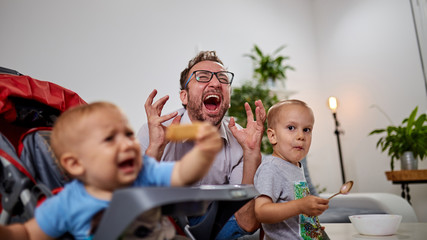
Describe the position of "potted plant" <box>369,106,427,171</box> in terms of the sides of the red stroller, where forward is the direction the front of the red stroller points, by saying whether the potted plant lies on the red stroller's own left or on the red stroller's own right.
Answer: on the red stroller's own left

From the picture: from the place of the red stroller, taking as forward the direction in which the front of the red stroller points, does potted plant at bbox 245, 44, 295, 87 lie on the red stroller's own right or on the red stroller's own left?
on the red stroller's own left

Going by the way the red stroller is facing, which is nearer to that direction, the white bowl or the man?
the white bowl

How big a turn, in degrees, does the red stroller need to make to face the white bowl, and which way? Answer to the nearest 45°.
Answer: approximately 45° to its left

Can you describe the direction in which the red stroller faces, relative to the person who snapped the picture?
facing the viewer and to the right of the viewer

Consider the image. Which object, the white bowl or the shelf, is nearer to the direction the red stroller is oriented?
the white bowl

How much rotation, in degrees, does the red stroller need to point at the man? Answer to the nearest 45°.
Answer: approximately 90° to its left

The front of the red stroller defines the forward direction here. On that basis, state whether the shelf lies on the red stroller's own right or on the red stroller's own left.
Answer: on the red stroller's own left

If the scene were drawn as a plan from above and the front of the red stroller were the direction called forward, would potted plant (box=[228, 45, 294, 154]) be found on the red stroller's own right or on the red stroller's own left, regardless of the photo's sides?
on the red stroller's own left
